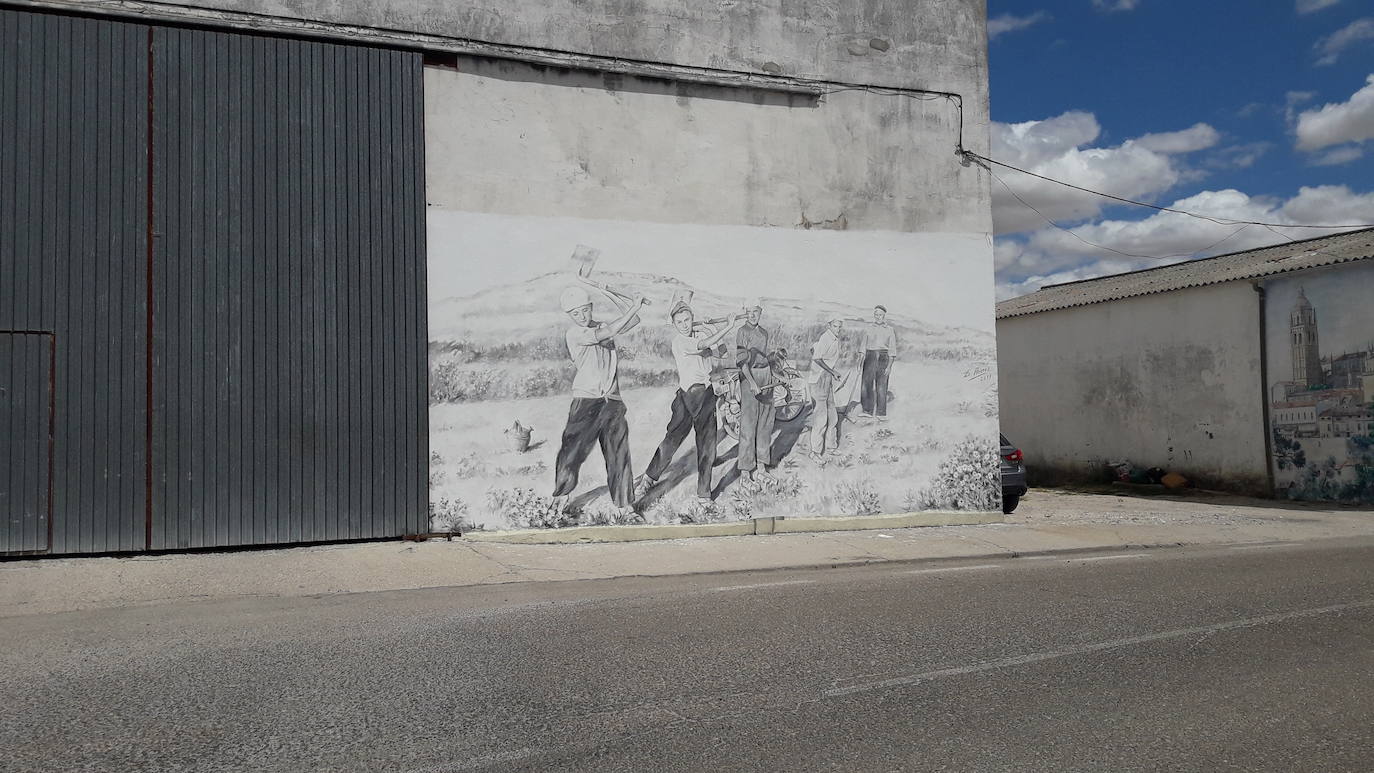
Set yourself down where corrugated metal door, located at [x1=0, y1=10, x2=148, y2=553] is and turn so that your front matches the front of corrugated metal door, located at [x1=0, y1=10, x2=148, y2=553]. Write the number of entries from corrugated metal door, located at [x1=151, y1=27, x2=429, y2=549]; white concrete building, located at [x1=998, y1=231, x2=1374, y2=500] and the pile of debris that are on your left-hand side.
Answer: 3

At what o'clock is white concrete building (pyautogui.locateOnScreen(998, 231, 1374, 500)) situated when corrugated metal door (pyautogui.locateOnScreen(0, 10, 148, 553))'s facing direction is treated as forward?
The white concrete building is roughly at 9 o'clock from the corrugated metal door.

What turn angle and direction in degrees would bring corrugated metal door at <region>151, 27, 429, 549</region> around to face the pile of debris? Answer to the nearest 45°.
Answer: approximately 90° to its left

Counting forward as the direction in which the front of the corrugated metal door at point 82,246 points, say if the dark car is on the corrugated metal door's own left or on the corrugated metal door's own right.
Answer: on the corrugated metal door's own left

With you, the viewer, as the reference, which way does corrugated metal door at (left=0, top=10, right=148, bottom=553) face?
facing the viewer

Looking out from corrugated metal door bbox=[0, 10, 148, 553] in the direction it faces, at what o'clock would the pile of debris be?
The pile of debris is roughly at 9 o'clock from the corrugated metal door.

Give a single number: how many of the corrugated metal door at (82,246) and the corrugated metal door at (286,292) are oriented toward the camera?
2

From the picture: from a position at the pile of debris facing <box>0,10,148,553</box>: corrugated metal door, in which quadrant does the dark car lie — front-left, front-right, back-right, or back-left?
front-left

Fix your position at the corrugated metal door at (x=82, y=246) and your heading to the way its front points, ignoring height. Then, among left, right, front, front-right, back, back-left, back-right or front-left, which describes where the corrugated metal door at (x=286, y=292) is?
left

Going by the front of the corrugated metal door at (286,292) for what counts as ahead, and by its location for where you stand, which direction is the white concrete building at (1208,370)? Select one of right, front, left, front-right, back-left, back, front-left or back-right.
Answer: left

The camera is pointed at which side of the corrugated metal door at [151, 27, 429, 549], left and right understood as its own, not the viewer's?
front

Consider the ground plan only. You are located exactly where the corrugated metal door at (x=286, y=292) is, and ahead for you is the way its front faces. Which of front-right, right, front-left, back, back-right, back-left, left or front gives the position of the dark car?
left

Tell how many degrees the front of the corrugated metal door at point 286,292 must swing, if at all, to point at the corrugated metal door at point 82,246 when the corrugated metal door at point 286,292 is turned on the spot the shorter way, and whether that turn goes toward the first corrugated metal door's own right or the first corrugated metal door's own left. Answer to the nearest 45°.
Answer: approximately 90° to the first corrugated metal door's own right
